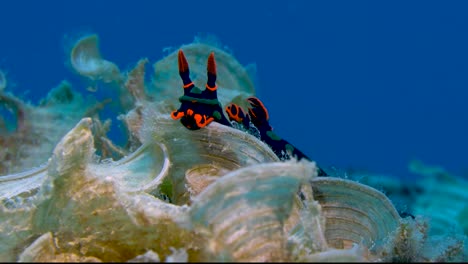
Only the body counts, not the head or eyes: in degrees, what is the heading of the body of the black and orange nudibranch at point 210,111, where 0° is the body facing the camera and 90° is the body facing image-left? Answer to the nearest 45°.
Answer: approximately 45°
